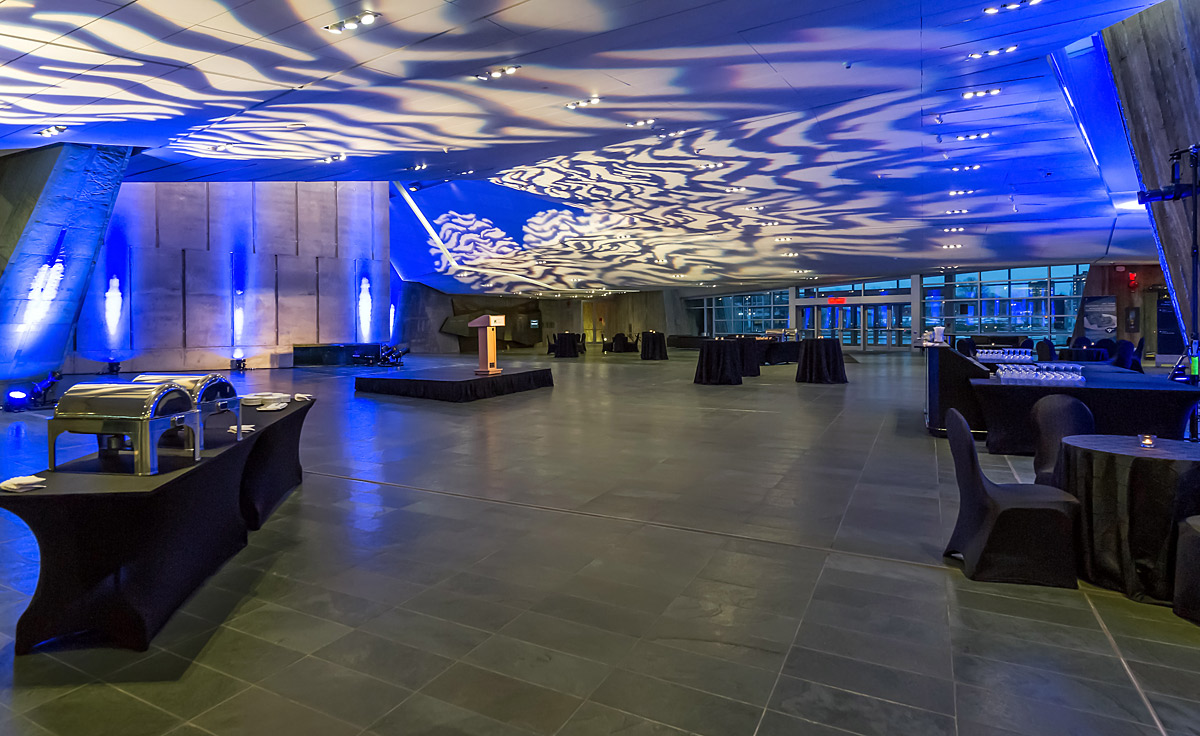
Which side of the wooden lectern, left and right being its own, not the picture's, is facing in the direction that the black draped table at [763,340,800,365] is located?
left

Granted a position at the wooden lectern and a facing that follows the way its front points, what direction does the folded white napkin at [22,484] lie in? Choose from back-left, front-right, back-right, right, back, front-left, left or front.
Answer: front-right

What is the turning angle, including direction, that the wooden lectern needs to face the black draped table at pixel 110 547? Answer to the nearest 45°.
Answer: approximately 45° to its right

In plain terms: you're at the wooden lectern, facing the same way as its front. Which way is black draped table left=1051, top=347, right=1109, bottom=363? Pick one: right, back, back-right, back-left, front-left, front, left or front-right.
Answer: front-left

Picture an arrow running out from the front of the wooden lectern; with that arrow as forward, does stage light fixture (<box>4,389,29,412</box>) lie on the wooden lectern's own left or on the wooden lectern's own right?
on the wooden lectern's own right

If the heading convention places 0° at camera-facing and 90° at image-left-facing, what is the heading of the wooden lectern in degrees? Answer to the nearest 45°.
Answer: approximately 315°

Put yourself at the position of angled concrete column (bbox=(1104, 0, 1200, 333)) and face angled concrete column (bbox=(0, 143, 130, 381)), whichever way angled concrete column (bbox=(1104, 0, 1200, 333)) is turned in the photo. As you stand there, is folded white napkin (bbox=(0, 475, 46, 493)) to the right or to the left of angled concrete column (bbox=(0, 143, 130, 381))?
left

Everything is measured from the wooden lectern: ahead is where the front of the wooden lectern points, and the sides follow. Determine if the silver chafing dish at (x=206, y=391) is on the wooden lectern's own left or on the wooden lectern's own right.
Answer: on the wooden lectern's own right

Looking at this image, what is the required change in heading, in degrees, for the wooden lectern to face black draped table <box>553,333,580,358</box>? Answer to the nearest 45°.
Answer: approximately 135° to its left
